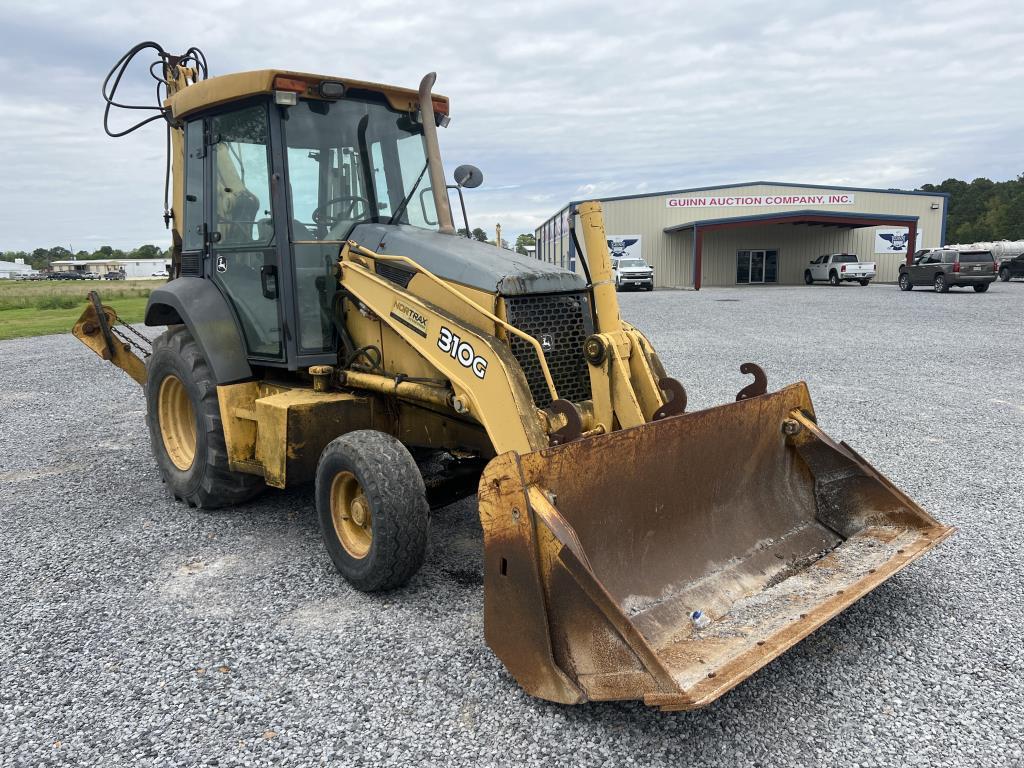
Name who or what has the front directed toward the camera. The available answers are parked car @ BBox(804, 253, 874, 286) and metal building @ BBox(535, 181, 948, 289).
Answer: the metal building

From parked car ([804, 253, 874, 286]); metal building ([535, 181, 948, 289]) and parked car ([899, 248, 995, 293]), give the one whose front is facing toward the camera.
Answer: the metal building

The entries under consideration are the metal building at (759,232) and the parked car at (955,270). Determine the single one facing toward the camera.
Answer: the metal building

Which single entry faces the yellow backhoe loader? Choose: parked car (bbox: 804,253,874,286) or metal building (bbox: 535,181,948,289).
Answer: the metal building

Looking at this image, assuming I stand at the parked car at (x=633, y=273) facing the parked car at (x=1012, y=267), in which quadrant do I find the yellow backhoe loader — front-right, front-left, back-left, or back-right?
back-right

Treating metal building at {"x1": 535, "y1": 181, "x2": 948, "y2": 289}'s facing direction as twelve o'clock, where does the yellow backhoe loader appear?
The yellow backhoe loader is roughly at 12 o'clock from the metal building.

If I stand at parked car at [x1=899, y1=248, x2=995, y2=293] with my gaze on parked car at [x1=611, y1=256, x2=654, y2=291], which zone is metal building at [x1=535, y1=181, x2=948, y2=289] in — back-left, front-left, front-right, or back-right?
front-right

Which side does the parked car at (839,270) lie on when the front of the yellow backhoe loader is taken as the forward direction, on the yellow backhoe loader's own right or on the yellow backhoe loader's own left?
on the yellow backhoe loader's own left

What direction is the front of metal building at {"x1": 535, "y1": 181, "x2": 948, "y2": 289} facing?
toward the camera

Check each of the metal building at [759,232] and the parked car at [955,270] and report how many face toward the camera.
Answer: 1
